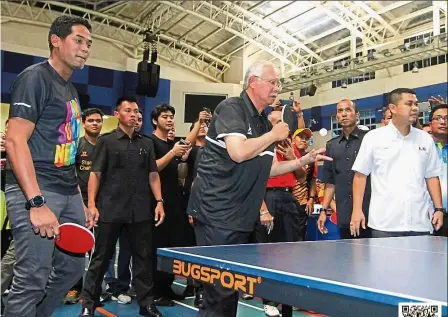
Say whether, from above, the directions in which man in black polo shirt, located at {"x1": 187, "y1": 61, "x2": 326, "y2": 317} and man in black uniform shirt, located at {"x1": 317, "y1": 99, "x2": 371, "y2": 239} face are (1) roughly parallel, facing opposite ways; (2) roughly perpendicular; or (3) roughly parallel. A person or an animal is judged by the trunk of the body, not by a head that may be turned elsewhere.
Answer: roughly perpendicular

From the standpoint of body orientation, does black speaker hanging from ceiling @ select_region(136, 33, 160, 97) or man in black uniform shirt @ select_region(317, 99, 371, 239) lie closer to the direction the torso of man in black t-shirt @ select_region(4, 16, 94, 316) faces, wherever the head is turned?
the man in black uniform shirt

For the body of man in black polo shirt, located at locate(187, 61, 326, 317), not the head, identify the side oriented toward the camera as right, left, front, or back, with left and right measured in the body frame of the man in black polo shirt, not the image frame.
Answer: right

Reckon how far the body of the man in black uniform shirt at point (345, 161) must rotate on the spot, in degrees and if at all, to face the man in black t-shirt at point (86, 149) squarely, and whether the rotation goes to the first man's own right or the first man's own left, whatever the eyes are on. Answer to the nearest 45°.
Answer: approximately 90° to the first man's own right

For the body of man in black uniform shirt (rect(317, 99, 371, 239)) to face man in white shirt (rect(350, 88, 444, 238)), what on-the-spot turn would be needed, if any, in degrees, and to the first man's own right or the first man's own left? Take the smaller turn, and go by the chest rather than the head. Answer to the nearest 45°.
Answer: approximately 45° to the first man's own left

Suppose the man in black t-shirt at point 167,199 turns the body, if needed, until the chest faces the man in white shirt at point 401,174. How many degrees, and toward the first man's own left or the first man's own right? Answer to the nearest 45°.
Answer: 0° — they already face them

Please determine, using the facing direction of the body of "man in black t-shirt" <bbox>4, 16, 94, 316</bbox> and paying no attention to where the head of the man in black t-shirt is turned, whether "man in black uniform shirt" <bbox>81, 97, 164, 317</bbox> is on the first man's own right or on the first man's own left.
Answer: on the first man's own left

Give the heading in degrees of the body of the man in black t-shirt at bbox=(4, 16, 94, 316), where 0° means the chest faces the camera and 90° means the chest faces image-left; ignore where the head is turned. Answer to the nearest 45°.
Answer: approximately 315°

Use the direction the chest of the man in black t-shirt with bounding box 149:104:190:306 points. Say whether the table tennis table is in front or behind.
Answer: in front
